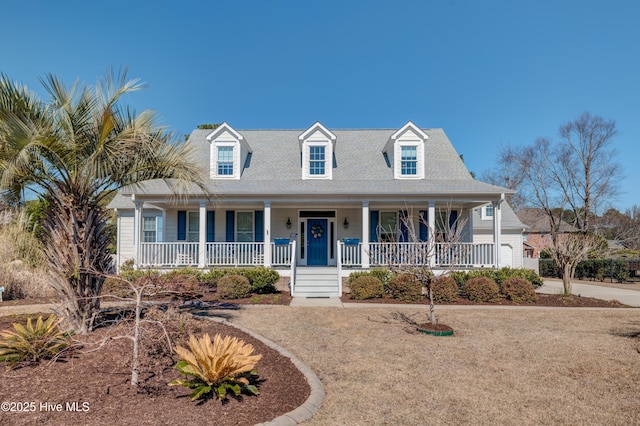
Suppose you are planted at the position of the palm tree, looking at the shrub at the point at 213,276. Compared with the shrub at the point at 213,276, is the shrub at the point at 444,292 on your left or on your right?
right

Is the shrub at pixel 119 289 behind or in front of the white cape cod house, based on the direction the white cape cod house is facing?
in front

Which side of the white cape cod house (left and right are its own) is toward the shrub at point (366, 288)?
front

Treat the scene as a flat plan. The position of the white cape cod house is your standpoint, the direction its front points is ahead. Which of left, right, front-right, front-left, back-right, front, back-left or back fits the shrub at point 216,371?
front

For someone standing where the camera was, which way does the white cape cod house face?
facing the viewer

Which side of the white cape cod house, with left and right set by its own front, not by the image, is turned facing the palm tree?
front

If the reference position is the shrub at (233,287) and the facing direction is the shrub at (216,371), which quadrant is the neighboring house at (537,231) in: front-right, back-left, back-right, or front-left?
back-left

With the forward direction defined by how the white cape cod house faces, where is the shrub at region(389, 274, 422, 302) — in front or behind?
in front
